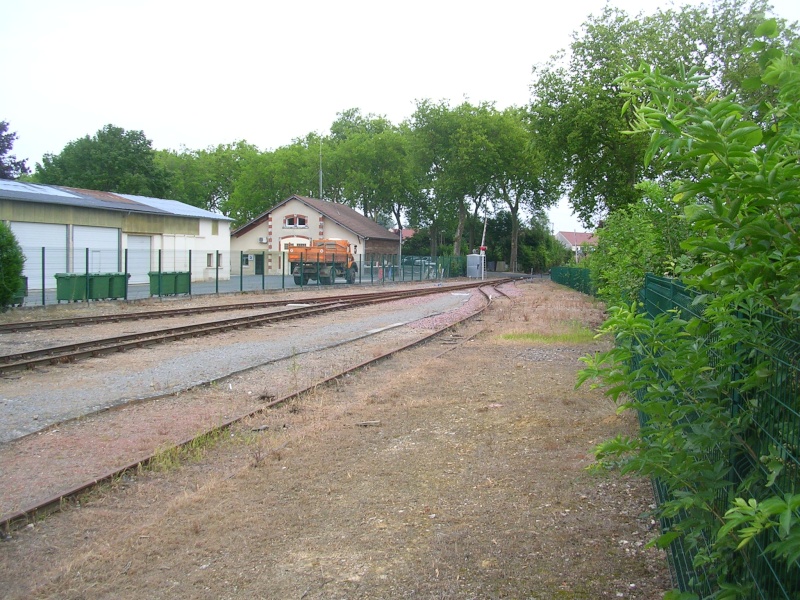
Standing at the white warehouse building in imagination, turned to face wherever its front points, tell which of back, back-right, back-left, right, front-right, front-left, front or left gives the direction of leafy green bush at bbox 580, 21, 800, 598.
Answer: front-right

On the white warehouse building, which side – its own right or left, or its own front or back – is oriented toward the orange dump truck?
left

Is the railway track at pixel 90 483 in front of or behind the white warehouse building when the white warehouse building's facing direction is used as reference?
in front

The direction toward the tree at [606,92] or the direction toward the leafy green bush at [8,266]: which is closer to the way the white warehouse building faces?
the tree

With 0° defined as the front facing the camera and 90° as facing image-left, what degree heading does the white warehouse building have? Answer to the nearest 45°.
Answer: approximately 315°

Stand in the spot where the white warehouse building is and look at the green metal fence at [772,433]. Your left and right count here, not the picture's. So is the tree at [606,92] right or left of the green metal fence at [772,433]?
left

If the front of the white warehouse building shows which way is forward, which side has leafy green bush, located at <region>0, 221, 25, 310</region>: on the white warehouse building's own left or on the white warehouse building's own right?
on the white warehouse building's own right

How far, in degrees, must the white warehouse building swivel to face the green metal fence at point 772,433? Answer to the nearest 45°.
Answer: approximately 45° to its right

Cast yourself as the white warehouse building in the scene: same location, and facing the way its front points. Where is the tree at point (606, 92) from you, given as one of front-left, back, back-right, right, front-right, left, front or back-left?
front

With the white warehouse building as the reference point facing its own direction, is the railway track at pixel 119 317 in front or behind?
in front

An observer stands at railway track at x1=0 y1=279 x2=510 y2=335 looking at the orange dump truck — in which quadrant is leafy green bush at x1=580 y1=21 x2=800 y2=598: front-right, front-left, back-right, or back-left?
back-right
